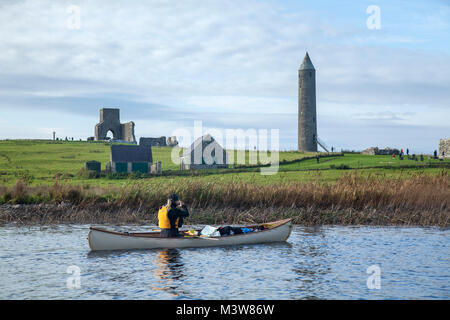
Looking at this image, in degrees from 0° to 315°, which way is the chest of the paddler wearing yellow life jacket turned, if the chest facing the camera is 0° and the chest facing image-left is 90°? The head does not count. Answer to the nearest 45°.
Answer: approximately 225°
